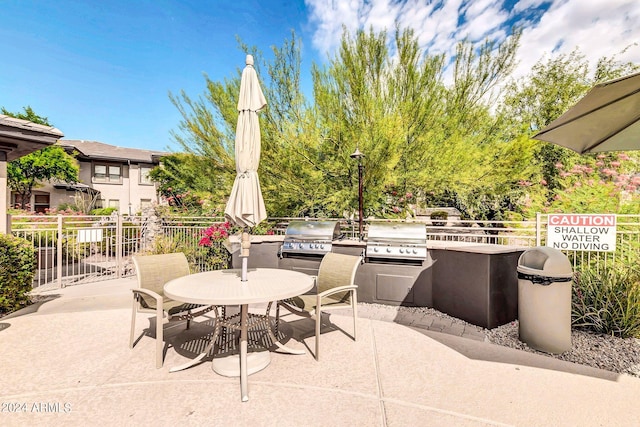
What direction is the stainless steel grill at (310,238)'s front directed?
toward the camera

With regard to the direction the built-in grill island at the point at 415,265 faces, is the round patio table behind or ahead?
ahead

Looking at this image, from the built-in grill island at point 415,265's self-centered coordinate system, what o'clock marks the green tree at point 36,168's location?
The green tree is roughly at 4 o'clock from the built-in grill island.

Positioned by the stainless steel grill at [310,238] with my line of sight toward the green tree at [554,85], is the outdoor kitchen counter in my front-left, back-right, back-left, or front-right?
front-right

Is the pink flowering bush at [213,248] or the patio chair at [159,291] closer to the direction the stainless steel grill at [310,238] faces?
the patio chair

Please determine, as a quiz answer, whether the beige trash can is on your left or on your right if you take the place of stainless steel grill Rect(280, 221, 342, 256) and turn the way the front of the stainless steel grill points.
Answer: on your left

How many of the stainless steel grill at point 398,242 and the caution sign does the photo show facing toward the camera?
2

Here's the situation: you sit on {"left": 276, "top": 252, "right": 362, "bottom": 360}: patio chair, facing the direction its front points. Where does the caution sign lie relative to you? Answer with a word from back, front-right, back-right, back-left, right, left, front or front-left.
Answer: back-left

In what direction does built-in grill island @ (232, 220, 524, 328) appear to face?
toward the camera

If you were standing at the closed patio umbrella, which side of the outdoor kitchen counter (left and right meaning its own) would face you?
front

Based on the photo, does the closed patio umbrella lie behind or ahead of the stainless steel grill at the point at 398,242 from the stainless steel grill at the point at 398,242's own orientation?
ahead

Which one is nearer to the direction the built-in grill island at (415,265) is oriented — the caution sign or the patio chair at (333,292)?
the patio chair

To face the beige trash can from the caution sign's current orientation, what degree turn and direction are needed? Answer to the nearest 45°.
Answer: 0° — it already faces it

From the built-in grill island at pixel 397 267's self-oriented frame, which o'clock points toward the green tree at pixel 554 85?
The green tree is roughly at 7 o'clock from the built-in grill island.

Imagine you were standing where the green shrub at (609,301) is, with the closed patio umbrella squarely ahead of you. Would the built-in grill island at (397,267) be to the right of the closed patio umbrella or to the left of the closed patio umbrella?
right

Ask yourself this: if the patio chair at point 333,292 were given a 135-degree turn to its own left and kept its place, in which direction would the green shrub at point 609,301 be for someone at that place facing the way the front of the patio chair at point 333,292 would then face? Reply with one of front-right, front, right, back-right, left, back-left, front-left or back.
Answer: front

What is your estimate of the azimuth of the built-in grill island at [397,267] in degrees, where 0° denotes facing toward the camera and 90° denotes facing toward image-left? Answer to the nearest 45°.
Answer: approximately 0°

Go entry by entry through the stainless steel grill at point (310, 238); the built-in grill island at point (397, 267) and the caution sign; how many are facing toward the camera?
3

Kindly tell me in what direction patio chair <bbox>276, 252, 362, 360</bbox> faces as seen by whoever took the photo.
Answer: facing the viewer and to the left of the viewer
